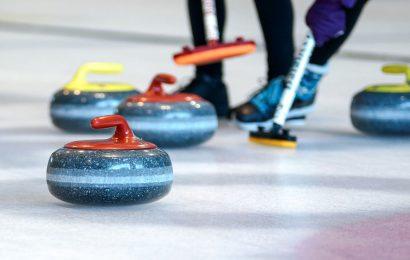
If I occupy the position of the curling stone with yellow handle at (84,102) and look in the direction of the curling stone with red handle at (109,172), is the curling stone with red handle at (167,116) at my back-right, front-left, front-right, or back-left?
front-left

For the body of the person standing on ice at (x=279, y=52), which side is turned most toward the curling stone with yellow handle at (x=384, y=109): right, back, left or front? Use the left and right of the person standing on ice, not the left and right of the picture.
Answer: left

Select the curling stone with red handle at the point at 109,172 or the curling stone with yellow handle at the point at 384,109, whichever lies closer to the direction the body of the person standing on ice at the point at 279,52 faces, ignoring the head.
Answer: the curling stone with red handle

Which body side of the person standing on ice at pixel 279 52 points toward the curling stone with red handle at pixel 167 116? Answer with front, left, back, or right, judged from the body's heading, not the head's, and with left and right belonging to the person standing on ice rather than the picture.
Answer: front

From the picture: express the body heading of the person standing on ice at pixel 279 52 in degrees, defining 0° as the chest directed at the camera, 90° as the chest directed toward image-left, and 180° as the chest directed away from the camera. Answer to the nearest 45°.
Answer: approximately 45°

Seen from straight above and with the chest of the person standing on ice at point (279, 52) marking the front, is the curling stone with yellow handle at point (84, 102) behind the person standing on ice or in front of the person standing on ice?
in front

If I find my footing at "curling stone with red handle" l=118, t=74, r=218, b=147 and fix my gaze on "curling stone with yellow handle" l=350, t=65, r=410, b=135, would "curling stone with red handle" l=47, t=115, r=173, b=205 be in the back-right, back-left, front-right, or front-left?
back-right
